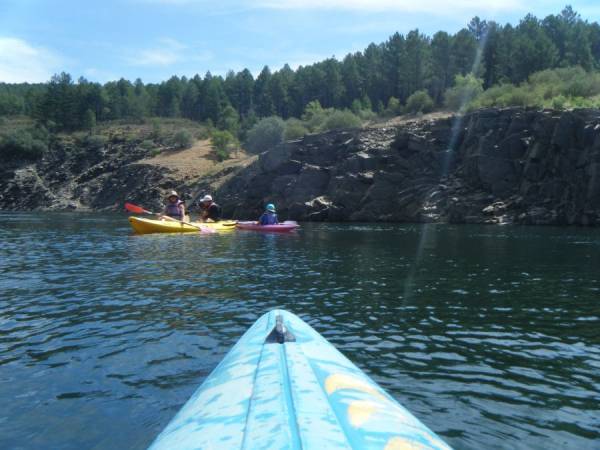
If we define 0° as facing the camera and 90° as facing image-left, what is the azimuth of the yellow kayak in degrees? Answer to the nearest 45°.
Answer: approximately 90°

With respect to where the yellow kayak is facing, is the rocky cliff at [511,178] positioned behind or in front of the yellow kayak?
behind

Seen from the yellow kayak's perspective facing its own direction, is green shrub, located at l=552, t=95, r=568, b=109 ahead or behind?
behind
